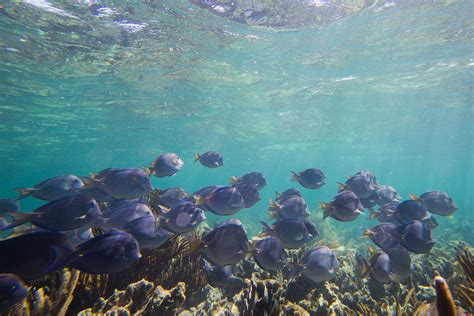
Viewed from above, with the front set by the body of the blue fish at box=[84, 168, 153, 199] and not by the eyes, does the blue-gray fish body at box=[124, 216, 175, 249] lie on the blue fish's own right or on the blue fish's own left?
on the blue fish's own right

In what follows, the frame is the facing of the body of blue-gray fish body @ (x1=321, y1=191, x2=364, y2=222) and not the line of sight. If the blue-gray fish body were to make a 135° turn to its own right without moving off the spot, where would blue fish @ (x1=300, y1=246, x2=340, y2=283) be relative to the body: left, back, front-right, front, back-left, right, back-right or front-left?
front-left

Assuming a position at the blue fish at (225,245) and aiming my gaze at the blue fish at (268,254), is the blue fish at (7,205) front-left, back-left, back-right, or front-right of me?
back-left

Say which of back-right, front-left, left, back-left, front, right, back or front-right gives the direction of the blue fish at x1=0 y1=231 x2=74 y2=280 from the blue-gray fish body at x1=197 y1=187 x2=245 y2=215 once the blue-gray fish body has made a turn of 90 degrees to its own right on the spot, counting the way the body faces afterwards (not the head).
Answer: front-right

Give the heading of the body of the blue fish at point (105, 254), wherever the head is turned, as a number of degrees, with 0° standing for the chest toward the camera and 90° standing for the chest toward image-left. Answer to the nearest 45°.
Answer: approximately 270°

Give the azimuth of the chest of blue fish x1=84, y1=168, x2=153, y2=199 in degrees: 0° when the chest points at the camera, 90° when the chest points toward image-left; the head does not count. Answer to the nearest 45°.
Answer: approximately 270°

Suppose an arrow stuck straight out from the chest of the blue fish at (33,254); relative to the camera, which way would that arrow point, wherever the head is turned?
to the viewer's right

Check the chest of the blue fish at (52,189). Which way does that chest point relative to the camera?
to the viewer's right

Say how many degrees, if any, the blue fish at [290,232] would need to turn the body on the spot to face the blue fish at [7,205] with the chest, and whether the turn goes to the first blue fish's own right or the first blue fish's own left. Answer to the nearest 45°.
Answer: approximately 180°

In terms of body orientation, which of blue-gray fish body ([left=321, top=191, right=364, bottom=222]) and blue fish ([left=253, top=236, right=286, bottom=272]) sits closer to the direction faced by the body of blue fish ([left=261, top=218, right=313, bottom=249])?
the blue-gray fish body

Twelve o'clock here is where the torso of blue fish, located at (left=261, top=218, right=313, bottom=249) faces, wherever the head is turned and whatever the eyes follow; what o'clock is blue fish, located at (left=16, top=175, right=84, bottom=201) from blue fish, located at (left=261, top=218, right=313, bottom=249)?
blue fish, located at (left=16, top=175, right=84, bottom=201) is roughly at 6 o'clock from blue fish, located at (left=261, top=218, right=313, bottom=249).

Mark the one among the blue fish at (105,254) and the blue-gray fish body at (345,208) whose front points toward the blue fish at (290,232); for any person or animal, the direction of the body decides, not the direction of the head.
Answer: the blue fish at (105,254)

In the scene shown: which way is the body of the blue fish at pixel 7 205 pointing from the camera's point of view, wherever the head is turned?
to the viewer's right

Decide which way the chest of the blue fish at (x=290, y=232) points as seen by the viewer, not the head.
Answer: to the viewer's right

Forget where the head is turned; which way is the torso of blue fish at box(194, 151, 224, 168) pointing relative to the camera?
to the viewer's right

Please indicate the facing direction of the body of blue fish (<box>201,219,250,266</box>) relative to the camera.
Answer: to the viewer's right

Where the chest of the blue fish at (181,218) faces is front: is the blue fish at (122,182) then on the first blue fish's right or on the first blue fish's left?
on the first blue fish's left
